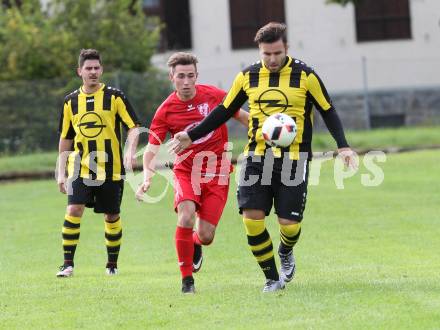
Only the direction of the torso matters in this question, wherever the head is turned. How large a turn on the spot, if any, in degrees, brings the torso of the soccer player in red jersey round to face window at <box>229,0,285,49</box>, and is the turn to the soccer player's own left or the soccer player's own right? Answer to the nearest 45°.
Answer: approximately 180°

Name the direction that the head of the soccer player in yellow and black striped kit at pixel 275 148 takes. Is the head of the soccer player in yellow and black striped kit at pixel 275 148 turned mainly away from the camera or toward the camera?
toward the camera

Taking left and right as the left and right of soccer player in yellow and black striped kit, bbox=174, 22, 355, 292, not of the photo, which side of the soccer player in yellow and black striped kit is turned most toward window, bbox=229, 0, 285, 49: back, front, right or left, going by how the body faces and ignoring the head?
back

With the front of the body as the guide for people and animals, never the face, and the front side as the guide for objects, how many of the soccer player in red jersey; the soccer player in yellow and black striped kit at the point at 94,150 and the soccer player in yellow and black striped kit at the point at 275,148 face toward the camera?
3

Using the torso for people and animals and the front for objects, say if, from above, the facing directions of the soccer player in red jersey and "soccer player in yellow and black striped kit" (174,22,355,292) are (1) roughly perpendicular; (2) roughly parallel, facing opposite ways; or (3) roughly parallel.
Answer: roughly parallel

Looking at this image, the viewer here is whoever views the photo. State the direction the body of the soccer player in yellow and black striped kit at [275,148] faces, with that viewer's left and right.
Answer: facing the viewer

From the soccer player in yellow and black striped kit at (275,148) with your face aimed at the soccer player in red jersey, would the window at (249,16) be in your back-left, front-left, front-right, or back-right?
front-right

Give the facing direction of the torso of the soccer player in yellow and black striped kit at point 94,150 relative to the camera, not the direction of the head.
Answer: toward the camera

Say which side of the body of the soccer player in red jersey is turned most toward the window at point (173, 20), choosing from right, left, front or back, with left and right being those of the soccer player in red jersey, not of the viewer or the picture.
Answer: back

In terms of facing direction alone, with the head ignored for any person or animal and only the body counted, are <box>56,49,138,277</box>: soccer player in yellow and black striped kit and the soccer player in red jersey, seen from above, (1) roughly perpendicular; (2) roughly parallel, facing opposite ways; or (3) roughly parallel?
roughly parallel

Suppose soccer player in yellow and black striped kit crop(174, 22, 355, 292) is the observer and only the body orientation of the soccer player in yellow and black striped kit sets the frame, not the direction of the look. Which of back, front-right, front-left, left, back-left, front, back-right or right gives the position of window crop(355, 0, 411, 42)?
back

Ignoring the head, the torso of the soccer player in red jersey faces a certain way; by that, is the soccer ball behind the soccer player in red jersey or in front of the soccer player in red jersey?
in front

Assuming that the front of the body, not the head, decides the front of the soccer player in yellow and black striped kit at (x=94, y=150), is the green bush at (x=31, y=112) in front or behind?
behind
